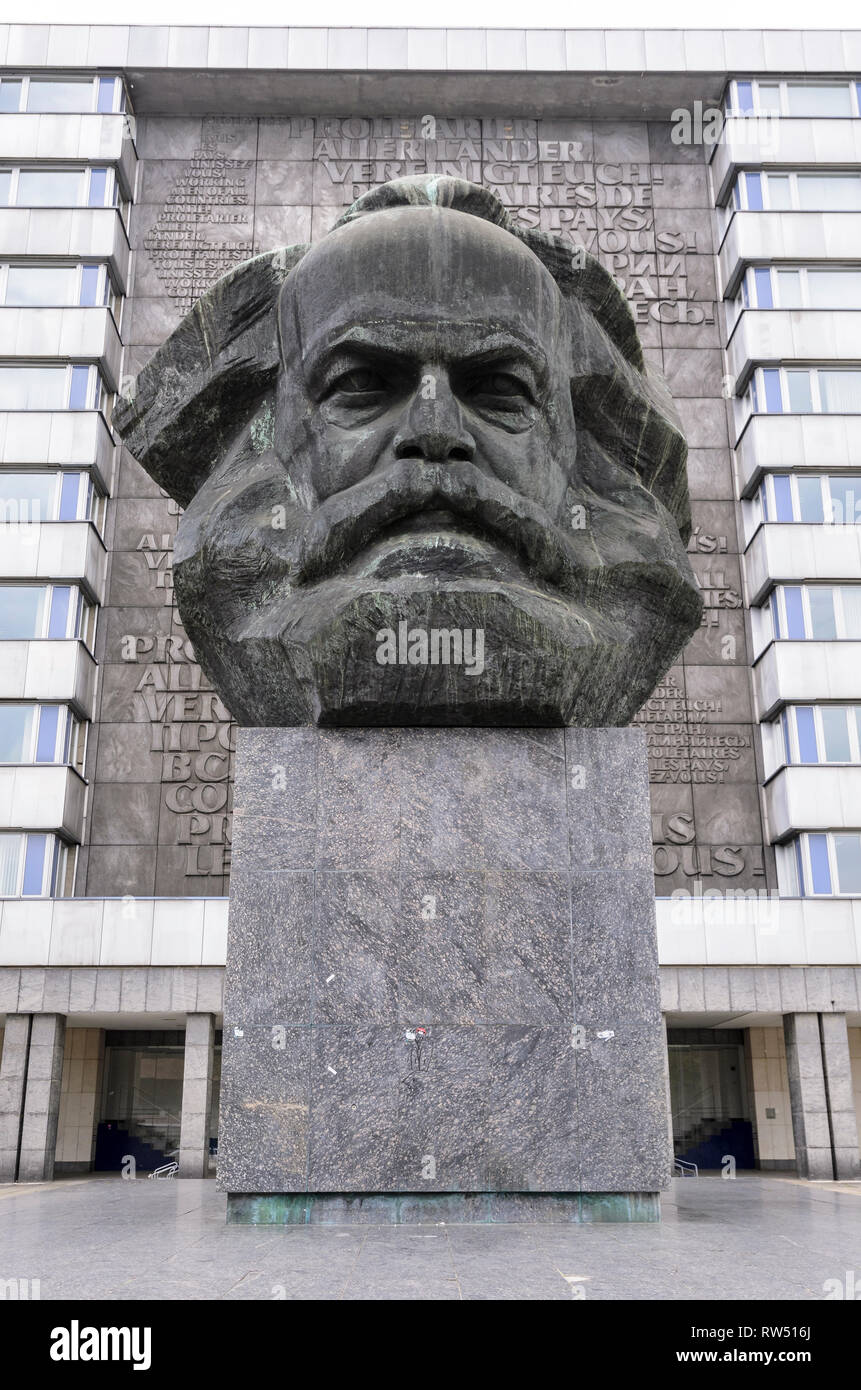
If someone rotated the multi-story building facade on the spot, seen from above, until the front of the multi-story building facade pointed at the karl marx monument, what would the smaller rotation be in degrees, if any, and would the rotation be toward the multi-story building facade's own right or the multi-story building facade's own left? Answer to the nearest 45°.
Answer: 0° — it already faces it

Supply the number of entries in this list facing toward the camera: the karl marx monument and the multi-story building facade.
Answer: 2

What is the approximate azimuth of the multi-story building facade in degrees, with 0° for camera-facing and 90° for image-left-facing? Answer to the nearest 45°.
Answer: approximately 0°

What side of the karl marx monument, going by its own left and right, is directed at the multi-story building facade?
back
